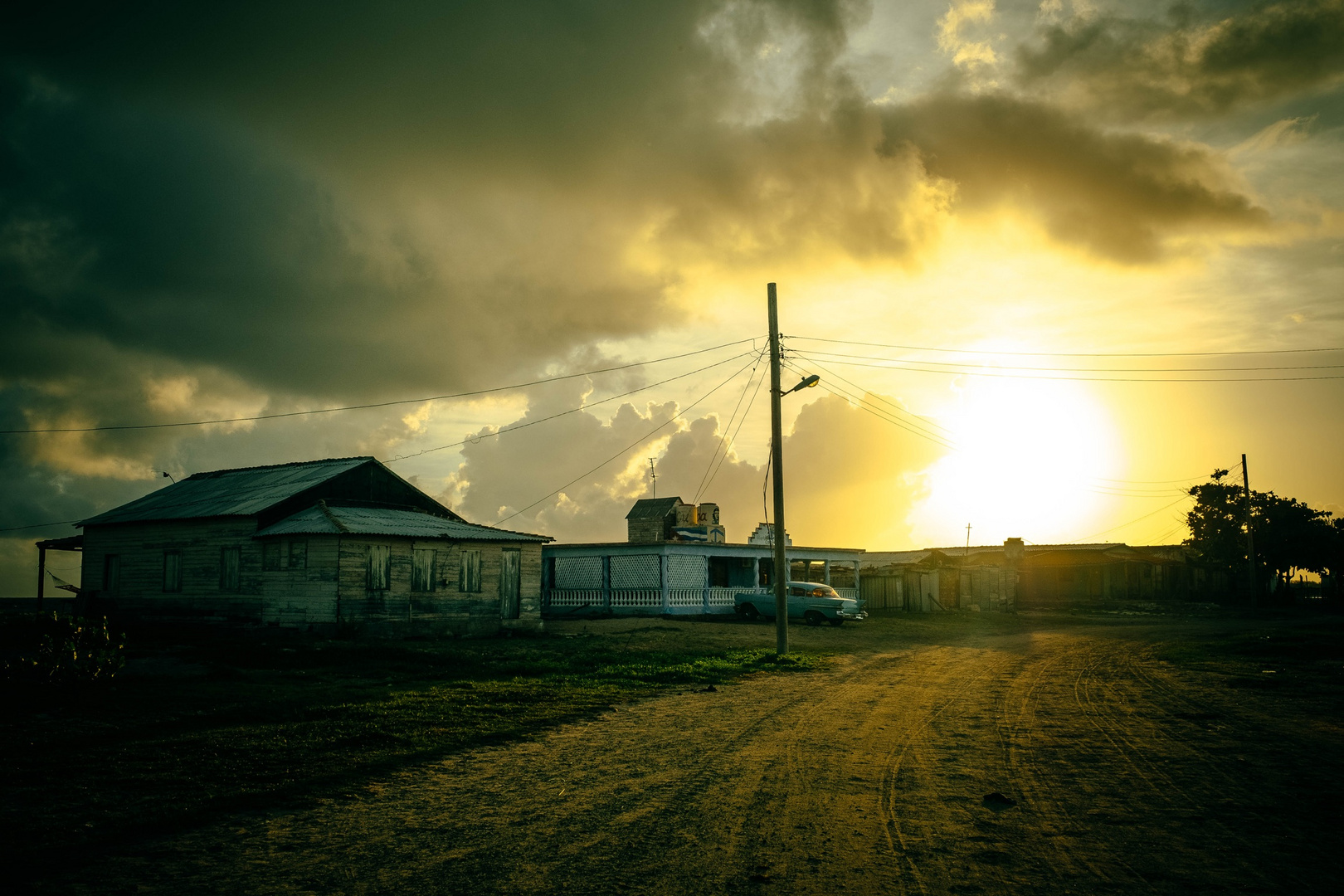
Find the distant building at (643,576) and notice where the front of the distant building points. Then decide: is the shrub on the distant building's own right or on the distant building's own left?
on the distant building's own right

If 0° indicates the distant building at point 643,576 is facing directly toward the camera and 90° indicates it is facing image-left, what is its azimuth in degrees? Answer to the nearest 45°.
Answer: approximately 315°

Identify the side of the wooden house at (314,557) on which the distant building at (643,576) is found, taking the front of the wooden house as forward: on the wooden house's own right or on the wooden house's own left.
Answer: on the wooden house's own left
